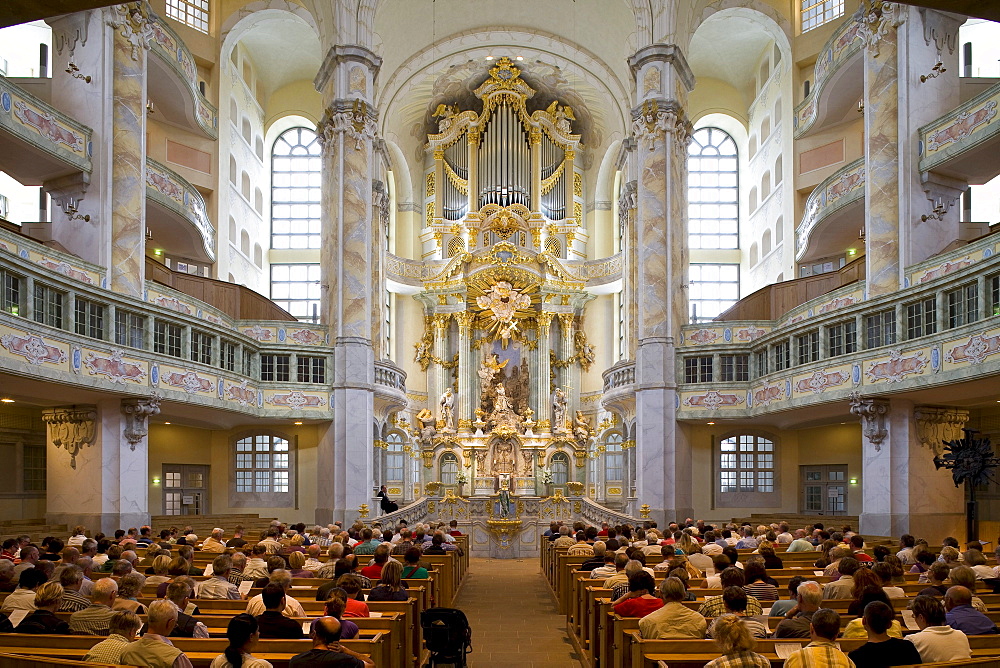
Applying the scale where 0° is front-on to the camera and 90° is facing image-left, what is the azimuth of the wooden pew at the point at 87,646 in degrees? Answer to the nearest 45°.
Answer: approximately 180°

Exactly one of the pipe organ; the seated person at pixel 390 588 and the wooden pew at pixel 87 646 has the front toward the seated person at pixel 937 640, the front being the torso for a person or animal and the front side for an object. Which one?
the pipe organ

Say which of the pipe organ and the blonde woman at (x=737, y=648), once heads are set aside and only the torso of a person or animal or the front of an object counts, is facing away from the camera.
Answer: the blonde woman

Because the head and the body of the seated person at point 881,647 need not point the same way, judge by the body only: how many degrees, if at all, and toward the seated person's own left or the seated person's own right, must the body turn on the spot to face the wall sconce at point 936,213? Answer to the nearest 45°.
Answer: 0° — they already face it

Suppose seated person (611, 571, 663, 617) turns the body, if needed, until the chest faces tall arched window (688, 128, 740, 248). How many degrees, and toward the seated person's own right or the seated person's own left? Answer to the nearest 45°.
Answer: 0° — they already face it

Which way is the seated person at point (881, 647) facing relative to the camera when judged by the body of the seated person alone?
away from the camera

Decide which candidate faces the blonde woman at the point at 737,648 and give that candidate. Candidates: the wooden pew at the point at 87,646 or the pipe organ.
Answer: the pipe organ

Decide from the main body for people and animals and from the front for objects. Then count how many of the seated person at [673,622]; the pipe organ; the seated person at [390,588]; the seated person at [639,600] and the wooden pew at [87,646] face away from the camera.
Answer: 4

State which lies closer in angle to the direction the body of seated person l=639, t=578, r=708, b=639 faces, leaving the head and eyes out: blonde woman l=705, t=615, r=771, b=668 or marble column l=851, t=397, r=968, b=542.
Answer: the marble column

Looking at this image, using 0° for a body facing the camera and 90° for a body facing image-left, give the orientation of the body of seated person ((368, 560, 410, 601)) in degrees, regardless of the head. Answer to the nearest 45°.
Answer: approximately 180°

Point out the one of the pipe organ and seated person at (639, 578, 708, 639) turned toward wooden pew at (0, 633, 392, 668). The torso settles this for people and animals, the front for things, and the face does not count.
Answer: the pipe organ

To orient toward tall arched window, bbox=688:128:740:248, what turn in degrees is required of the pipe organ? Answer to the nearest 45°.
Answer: approximately 45° to its left

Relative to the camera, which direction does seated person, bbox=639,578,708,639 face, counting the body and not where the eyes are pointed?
away from the camera
